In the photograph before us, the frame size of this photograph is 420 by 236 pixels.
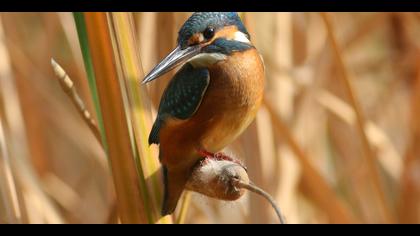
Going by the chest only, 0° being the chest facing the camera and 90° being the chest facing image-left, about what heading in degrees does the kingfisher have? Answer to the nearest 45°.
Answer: approximately 315°
